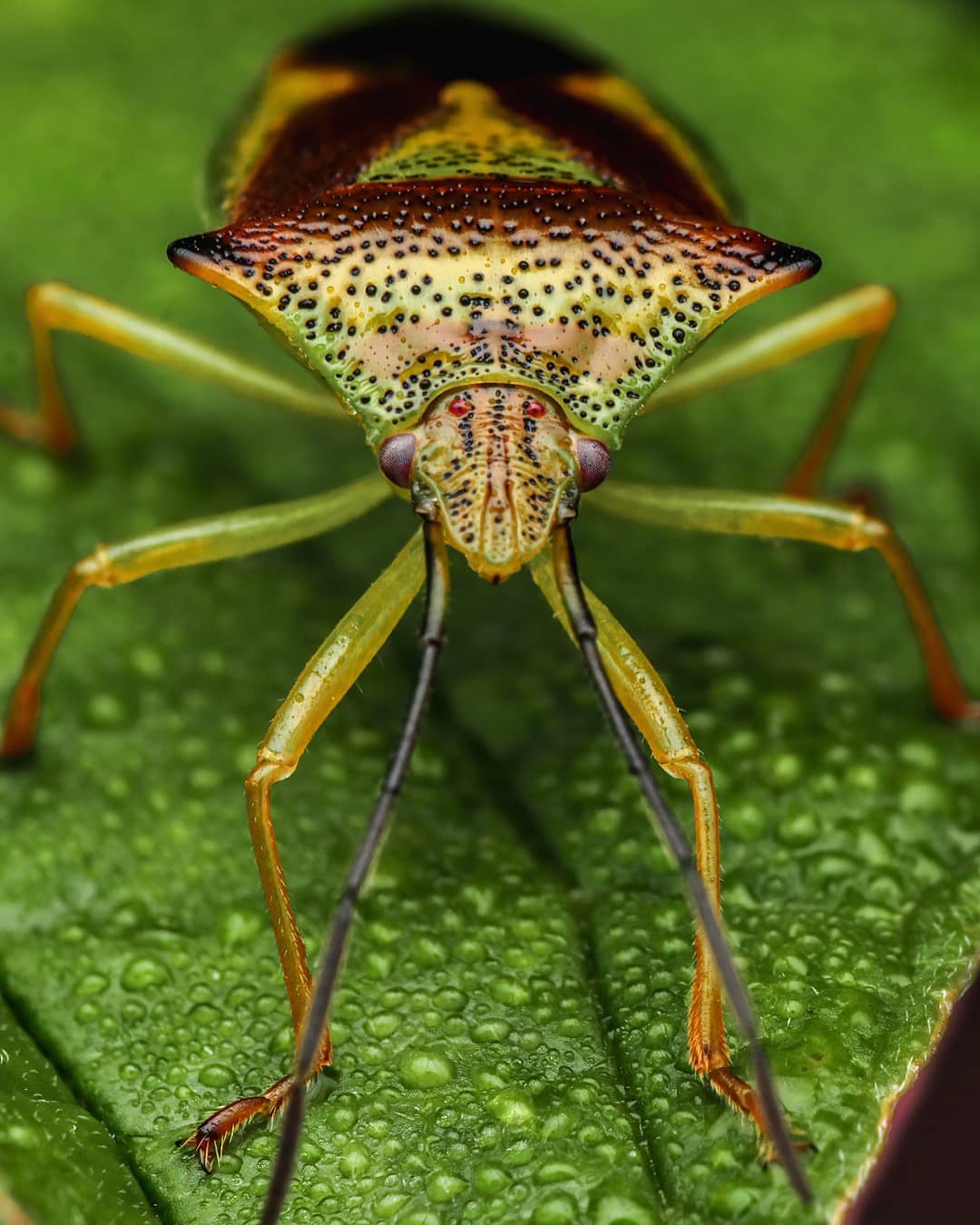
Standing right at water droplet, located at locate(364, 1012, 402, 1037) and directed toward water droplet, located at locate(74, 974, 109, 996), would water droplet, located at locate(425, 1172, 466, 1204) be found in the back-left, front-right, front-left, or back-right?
back-left

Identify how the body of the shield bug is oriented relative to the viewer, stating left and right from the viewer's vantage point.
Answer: facing the viewer

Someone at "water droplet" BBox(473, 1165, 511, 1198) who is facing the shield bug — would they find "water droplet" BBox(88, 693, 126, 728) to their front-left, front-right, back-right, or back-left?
front-left
